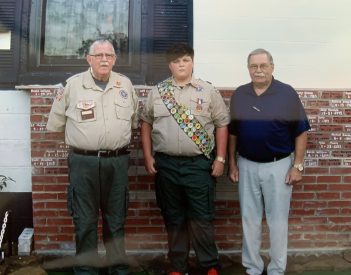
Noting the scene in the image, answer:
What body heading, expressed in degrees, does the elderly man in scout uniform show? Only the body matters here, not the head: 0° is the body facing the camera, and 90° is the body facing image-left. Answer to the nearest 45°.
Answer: approximately 0°

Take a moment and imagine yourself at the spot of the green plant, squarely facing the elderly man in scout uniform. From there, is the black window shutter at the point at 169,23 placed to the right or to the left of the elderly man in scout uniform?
left

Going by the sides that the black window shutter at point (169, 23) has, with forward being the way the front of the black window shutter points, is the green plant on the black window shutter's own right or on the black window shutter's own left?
on the black window shutter's own right

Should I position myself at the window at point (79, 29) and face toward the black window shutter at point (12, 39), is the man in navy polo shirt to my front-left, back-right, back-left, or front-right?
back-left

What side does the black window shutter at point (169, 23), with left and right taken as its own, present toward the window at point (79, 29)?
right

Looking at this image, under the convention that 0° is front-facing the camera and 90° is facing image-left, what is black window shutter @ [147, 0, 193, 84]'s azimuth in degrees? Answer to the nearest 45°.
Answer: approximately 0°

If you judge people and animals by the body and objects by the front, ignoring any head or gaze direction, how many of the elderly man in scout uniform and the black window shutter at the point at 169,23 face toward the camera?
2
